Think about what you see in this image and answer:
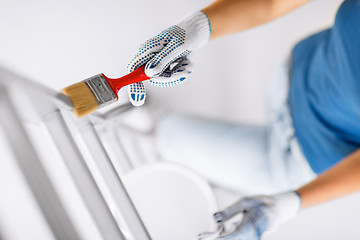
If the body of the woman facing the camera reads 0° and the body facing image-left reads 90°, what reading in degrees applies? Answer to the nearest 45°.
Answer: approximately 90°
